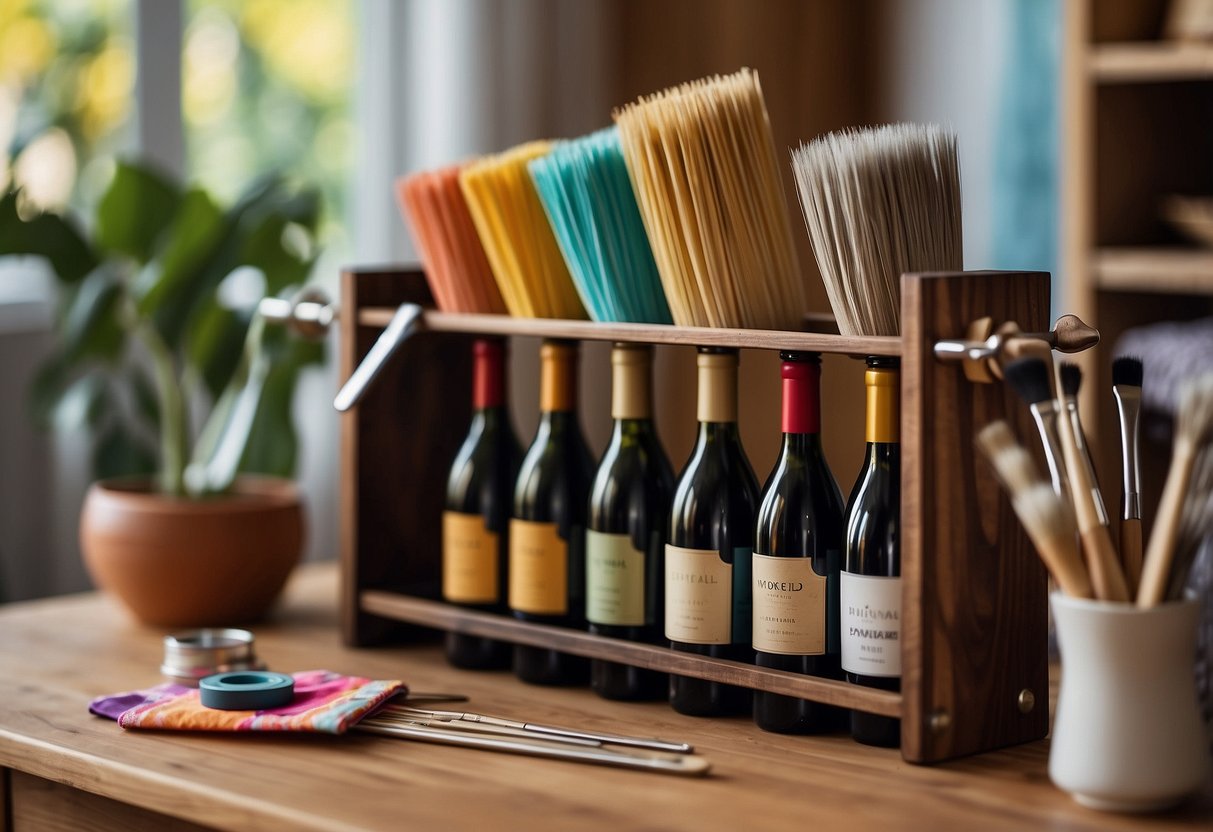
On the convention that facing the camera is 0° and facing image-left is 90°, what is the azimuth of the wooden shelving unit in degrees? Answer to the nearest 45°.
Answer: approximately 0°

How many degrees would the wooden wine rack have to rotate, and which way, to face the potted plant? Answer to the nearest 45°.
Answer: approximately 90° to its right

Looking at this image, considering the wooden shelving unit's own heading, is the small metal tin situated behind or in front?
in front

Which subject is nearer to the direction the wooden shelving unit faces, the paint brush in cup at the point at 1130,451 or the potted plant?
the paint brush in cup

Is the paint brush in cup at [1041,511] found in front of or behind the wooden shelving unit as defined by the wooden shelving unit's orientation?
in front

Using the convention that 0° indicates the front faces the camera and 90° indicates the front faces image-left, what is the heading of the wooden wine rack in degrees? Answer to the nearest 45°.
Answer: approximately 45°
